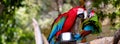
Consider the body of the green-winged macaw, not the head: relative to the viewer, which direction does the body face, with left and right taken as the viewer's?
facing to the right of the viewer
